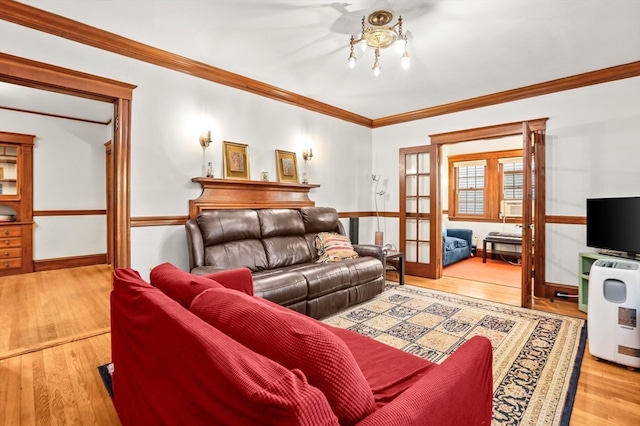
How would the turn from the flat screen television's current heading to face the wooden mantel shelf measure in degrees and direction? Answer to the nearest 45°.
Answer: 0° — it already faces it

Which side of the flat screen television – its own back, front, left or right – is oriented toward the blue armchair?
right

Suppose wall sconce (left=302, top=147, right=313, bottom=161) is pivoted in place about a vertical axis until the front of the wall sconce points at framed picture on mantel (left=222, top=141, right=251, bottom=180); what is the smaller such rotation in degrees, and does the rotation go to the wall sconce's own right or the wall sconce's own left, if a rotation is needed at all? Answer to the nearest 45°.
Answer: approximately 90° to the wall sconce's own right

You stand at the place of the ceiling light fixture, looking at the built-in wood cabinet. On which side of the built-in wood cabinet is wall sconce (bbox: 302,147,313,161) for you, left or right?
right

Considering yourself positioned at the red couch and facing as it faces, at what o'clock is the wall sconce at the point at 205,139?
The wall sconce is roughly at 10 o'clock from the red couch.

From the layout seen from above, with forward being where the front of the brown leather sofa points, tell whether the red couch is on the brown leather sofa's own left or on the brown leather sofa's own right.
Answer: on the brown leather sofa's own right

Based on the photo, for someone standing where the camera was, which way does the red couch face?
facing away from the viewer and to the right of the viewer

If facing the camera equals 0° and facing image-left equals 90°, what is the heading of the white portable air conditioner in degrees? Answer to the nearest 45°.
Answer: approximately 90°

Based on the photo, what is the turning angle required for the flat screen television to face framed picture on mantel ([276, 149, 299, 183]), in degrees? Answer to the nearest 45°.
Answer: approximately 45° to its right
